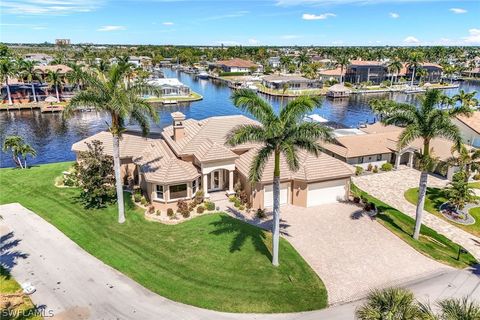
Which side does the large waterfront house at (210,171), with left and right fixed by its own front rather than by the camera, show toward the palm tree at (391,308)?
front

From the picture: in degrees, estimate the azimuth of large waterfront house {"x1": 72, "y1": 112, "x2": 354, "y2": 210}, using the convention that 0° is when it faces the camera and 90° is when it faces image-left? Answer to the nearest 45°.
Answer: approximately 0°

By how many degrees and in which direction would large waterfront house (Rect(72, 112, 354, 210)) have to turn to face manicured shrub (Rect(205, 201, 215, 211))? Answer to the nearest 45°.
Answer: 0° — it already faces it

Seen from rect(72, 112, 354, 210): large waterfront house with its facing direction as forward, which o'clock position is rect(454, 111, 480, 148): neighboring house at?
The neighboring house is roughly at 8 o'clock from the large waterfront house.

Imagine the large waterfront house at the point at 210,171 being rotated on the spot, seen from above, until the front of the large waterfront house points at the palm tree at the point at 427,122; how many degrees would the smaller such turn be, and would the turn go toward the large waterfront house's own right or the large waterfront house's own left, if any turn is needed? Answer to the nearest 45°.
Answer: approximately 45° to the large waterfront house's own left

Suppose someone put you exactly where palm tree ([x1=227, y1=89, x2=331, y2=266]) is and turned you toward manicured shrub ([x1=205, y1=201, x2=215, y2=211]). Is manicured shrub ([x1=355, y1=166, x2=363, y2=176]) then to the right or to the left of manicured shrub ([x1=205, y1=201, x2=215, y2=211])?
right

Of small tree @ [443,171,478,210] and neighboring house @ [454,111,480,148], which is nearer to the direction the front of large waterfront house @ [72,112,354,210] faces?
the small tree

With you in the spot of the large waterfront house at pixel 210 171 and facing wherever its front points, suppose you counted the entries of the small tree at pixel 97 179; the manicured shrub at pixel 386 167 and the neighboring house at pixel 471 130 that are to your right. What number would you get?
1

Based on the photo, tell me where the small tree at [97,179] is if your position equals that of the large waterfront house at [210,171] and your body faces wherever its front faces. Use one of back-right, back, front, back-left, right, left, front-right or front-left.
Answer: right

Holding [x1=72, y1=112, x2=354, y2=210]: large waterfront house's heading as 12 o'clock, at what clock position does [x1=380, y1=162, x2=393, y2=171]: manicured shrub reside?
The manicured shrub is roughly at 8 o'clock from the large waterfront house.

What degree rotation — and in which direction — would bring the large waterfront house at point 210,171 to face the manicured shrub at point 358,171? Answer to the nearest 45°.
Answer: approximately 135° to its left

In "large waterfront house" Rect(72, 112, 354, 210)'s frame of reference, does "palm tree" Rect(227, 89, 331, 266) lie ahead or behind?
ahead

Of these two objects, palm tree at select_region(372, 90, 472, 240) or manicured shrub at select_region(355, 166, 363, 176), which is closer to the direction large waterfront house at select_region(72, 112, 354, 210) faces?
the palm tree

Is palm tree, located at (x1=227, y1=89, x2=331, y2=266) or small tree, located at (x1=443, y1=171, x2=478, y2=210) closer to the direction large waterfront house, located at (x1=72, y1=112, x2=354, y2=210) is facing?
the palm tree

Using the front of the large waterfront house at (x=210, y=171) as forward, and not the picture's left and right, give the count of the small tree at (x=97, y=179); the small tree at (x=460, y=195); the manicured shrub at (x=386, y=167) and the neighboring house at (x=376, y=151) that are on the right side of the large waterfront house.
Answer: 1
